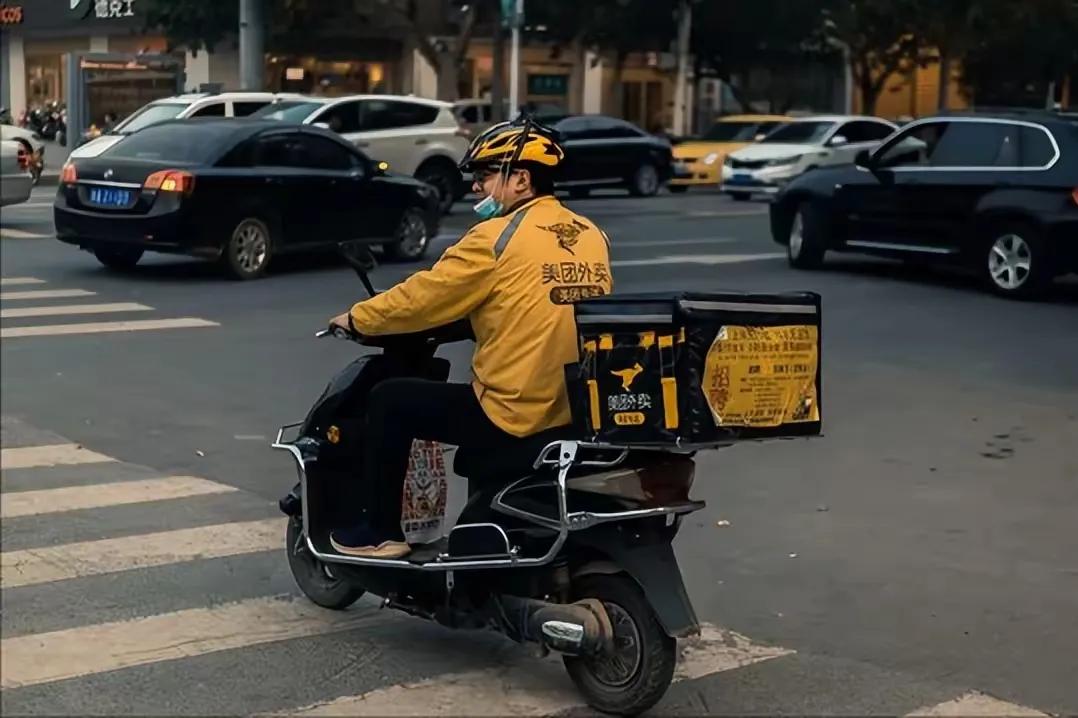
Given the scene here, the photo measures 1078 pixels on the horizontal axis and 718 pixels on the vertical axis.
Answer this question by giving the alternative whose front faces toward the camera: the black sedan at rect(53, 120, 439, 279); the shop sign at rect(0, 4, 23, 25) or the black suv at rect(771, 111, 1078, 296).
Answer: the shop sign

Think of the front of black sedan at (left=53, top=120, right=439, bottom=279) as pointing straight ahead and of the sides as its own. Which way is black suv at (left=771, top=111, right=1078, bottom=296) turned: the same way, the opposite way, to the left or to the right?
to the left

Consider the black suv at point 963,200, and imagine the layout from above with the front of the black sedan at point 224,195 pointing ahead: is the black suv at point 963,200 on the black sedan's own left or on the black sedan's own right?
on the black sedan's own right

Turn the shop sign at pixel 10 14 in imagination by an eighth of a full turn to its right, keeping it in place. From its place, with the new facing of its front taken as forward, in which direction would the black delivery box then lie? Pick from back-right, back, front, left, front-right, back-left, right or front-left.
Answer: left

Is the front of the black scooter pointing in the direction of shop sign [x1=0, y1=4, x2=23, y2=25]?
yes

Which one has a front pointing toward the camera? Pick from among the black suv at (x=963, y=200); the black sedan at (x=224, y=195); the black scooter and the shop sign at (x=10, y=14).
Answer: the shop sign

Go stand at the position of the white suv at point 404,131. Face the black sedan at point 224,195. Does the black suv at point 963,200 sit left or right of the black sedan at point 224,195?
left

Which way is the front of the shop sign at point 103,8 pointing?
toward the camera

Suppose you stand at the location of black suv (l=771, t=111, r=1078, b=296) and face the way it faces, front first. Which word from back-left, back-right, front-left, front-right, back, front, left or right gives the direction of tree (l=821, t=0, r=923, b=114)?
front-right

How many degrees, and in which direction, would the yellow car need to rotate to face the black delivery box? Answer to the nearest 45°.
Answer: approximately 45° to its left

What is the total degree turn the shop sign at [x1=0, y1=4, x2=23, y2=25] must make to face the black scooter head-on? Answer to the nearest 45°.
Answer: approximately 45° to its left

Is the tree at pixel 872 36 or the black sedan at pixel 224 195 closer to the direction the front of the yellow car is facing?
the black sedan

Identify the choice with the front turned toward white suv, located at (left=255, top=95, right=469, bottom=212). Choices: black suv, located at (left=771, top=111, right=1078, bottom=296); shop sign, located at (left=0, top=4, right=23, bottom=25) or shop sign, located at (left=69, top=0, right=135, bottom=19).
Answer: the black suv

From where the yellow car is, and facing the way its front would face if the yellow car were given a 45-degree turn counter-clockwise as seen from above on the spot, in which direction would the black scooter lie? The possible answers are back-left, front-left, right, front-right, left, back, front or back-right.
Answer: front

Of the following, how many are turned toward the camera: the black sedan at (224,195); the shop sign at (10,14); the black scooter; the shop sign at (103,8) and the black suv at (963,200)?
2
